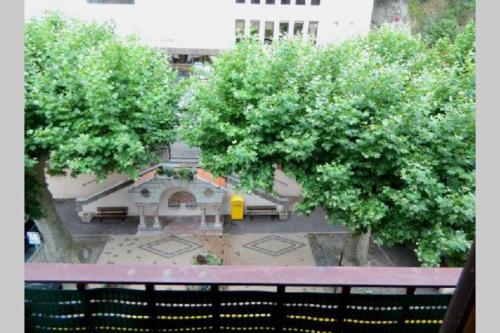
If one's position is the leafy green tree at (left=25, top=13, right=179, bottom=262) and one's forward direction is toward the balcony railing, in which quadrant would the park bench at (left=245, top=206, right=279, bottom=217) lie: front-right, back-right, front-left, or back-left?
back-left

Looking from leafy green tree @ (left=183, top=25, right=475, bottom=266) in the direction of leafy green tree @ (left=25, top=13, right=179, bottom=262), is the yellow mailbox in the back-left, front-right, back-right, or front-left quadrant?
front-right

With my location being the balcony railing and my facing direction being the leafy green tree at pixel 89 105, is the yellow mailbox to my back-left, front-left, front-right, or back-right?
front-right

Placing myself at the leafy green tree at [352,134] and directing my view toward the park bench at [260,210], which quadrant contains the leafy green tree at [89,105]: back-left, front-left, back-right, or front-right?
front-left

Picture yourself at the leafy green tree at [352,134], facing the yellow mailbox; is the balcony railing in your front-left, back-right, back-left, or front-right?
back-left

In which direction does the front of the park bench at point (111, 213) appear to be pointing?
toward the camera

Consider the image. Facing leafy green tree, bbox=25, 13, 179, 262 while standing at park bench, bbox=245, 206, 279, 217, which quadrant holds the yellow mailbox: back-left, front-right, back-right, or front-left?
front-right

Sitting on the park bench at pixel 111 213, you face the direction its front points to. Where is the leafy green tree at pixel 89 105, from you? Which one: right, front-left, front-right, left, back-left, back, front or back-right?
front

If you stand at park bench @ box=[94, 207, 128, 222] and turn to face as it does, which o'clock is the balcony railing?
The balcony railing is roughly at 12 o'clock from the park bench.

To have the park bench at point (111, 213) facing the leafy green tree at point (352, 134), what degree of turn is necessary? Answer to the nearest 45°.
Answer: approximately 45° to its left

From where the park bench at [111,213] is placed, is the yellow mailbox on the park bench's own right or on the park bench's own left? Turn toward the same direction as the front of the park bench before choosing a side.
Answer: on the park bench's own left

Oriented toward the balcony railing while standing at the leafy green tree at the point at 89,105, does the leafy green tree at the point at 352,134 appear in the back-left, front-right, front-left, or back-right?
front-left

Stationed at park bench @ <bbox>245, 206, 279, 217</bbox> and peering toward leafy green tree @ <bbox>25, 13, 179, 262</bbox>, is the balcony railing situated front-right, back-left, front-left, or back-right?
front-left
